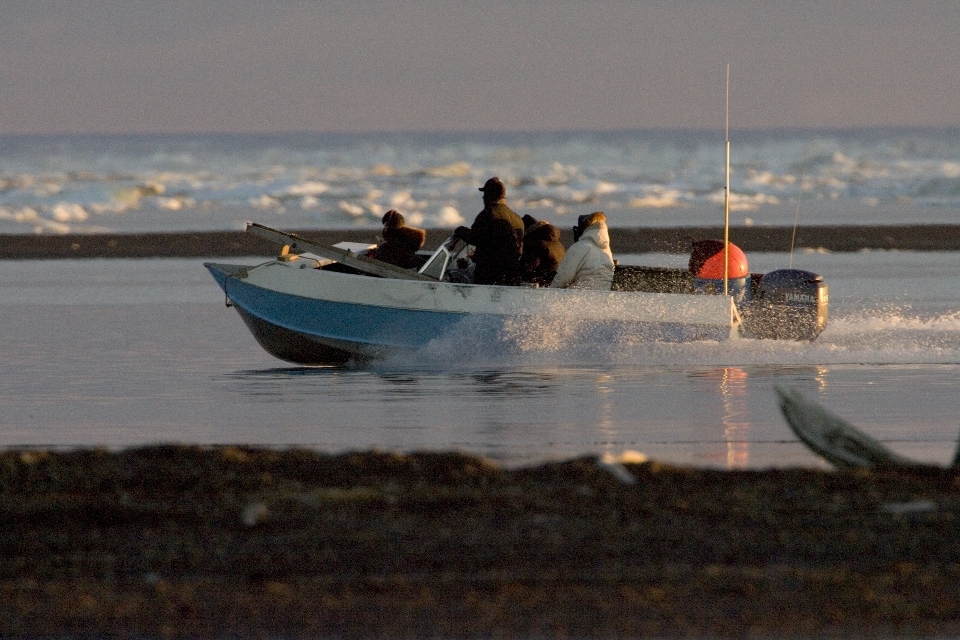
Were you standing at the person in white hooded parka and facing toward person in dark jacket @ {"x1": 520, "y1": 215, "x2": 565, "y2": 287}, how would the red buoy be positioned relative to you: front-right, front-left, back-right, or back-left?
back-right

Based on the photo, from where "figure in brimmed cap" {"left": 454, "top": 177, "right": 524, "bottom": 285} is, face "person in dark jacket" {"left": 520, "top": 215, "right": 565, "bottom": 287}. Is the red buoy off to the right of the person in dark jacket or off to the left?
right

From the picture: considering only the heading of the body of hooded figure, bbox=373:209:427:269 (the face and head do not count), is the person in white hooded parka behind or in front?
behind

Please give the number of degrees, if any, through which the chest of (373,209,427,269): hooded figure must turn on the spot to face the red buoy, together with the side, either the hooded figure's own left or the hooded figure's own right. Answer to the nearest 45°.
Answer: approximately 180°

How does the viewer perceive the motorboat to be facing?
facing to the left of the viewer

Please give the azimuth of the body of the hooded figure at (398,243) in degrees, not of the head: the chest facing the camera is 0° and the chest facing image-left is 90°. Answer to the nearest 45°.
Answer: approximately 90°

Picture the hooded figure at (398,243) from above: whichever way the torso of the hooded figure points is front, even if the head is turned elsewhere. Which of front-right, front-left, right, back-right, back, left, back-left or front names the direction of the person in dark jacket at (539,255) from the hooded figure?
back
